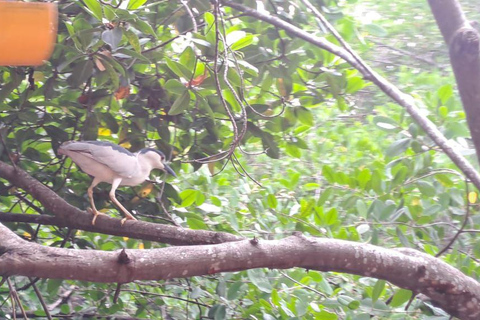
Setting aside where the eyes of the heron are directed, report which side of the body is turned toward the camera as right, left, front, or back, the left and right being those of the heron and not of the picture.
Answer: right

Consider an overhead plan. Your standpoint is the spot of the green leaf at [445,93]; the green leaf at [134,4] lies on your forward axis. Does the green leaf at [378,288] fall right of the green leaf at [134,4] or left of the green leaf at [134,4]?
left
